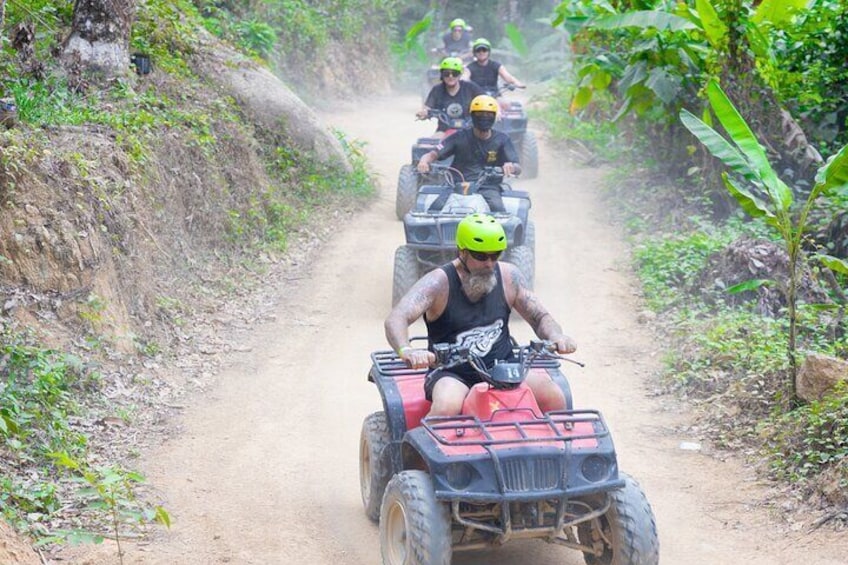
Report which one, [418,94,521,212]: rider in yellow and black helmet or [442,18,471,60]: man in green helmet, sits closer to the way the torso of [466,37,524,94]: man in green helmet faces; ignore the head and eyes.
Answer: the rider in yellow and black helmet

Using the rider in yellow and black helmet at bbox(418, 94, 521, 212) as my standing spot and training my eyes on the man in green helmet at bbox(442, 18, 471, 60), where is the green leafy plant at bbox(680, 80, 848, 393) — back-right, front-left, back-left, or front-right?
back-right

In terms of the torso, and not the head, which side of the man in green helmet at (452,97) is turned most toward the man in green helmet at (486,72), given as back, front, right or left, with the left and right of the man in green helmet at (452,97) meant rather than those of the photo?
back

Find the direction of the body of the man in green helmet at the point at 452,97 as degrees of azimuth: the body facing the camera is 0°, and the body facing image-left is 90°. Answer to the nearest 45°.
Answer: approximately 0°

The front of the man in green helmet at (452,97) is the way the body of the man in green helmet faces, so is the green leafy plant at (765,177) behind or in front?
in front

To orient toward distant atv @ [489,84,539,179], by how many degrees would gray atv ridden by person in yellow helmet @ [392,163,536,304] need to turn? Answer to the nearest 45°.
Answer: approximately 180°

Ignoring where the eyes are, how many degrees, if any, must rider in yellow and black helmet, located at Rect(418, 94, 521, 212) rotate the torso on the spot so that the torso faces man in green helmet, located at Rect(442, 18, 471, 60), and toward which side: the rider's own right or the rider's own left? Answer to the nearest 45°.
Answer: approximately 180°

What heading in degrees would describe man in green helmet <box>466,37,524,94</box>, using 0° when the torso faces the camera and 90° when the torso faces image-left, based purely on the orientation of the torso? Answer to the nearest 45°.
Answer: approximately 0°
